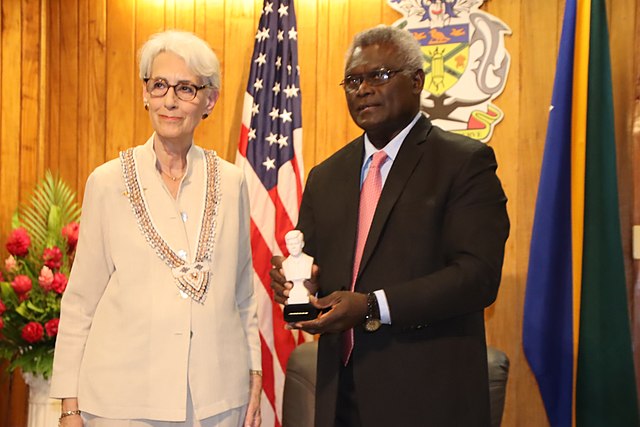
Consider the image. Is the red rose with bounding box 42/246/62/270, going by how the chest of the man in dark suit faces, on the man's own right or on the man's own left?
on the man's own right

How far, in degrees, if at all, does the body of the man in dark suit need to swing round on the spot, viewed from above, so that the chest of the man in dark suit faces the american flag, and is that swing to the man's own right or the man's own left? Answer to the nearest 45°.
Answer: approximately 135° to the man's own right

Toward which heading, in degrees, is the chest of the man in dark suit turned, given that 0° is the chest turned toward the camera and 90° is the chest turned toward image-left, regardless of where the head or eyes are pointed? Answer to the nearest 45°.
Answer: approximately 45°

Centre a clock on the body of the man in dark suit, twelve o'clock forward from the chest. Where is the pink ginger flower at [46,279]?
The pink ginger flower is roughly at 3 o'clock from the man in dark suit.

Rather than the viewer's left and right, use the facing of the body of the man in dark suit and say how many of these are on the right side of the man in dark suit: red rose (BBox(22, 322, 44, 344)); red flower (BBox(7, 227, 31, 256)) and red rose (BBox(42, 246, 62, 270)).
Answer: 3

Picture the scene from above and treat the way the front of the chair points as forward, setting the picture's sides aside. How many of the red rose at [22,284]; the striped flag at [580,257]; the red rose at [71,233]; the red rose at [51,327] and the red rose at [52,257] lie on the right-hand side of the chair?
4

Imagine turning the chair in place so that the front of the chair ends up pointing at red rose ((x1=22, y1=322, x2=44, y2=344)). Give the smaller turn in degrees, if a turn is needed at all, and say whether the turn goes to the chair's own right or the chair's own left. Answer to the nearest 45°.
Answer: approximately 90° to the chair's own right

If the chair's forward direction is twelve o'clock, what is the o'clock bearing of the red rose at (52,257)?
The red rose is roughly at 3 o'clock from the chair.

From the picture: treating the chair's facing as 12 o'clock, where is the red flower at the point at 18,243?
The red flower is roughly at 3 o'clock from the chair.

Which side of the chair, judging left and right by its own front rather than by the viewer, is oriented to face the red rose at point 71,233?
right
